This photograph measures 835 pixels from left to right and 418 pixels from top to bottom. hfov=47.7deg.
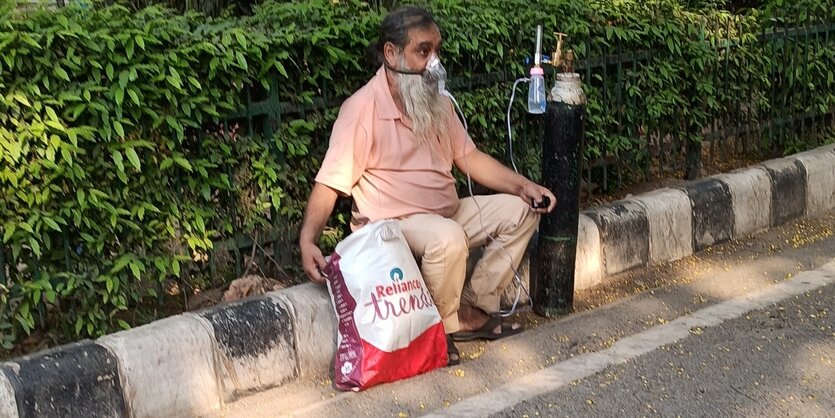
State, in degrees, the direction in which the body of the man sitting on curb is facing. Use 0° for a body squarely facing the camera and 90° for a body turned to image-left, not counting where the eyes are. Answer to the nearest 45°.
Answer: approximately 315°
